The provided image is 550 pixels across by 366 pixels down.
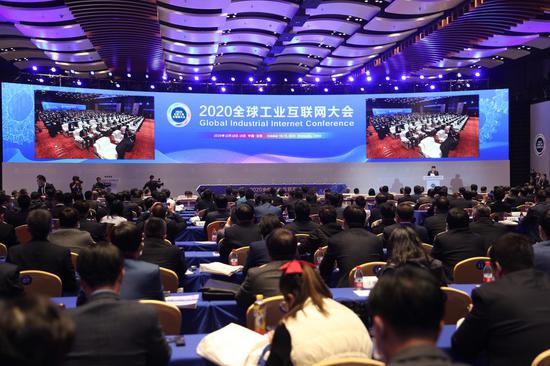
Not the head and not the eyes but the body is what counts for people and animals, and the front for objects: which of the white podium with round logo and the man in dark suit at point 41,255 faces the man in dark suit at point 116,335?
the white podium with round logo

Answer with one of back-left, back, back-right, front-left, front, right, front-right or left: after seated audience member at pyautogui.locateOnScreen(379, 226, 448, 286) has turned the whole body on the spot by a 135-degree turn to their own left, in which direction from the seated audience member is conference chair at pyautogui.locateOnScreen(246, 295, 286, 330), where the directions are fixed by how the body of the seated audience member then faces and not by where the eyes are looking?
front

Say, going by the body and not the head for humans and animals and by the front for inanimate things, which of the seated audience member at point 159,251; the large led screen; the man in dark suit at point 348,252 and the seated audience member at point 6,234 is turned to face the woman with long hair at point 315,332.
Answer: the large led screen

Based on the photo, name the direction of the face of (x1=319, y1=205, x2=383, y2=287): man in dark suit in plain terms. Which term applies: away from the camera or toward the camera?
away from the camera

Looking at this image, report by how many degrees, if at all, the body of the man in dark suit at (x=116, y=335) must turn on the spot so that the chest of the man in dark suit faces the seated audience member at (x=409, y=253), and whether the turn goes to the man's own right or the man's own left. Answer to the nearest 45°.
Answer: approximately 45° to the man's own right

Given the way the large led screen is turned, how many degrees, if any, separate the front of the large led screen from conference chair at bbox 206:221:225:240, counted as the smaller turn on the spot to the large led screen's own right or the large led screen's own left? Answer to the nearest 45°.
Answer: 0° — it already faces it

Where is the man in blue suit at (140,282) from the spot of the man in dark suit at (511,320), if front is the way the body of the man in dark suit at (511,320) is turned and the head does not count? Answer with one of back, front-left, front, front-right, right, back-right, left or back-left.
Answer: front-left

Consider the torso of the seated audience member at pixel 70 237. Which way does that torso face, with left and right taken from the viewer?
facing away from the viewer

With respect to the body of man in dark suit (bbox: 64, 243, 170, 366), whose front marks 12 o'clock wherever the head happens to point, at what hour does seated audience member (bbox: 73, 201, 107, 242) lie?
The seated audience member is roughly at 12 o'clock from the man in dark suit.

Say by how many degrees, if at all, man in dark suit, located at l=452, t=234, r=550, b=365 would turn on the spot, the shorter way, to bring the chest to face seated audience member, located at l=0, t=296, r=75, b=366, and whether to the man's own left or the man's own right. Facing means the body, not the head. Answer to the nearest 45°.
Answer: approximately 90° to the man's own left

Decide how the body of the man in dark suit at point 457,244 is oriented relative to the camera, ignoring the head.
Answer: away from the camera

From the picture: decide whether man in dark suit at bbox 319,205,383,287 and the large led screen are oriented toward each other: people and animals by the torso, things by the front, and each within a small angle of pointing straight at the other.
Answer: yes

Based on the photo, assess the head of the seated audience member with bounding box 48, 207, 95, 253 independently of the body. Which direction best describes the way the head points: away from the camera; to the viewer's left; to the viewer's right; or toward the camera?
away from the camera

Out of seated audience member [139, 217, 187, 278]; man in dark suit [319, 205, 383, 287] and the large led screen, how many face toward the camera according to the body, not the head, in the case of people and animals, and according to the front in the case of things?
1

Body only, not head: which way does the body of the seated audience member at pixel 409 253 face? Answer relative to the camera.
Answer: away from the camera
